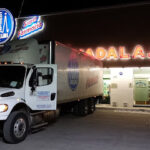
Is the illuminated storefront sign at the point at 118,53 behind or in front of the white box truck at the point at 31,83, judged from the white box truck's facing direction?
behind

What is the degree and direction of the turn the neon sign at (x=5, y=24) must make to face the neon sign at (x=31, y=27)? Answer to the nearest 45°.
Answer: approximately 135° to its left

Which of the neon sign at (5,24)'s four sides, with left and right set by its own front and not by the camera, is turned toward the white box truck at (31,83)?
front

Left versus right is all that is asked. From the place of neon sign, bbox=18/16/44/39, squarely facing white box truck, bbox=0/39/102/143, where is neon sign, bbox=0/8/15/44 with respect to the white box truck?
right

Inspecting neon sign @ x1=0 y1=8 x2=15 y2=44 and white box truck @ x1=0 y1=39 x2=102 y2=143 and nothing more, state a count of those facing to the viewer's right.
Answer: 0

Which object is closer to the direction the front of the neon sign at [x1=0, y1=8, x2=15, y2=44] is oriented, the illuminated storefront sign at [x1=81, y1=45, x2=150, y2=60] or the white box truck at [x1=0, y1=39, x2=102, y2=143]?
the white box truck

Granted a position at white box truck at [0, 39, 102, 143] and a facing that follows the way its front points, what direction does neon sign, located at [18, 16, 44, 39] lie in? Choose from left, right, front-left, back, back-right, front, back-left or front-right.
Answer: back-right

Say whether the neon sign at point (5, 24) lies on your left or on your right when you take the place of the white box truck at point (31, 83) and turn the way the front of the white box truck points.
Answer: on your right

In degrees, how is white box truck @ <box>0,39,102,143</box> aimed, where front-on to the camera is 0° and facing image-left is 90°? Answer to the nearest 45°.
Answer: approximately 45°

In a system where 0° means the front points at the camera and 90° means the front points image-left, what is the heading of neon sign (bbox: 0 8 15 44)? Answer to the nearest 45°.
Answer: approximately 0°

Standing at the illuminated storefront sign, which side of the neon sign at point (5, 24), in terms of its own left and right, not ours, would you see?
left

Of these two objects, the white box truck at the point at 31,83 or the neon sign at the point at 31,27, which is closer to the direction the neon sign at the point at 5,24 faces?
the white box truck
